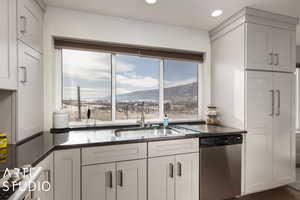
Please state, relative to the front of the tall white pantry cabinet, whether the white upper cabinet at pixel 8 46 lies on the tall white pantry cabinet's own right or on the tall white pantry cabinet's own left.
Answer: on the tall white pantry cabinet's own right

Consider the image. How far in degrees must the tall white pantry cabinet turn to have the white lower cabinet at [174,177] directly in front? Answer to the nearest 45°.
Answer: approximately 90° to its right

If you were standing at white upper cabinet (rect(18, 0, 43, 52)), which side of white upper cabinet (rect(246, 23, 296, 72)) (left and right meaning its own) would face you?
right

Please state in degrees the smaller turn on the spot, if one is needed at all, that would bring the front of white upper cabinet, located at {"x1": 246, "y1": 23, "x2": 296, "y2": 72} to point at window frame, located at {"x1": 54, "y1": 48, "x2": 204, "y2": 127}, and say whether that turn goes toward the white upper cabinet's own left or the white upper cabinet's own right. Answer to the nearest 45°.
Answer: approximately 90° to the white upper cabinet's own right

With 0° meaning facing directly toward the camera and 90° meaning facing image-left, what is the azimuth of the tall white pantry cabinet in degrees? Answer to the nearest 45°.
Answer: approximately 315°

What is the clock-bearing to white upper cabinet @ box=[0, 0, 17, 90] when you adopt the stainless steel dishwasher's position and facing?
The white upper cabinet is roughly at 3 o'clock from the stainless steel dishwasher.

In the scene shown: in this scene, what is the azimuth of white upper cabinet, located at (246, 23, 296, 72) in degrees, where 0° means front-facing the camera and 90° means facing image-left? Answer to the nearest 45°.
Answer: approximately 315°

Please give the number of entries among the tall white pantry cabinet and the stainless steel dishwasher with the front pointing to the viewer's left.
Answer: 0

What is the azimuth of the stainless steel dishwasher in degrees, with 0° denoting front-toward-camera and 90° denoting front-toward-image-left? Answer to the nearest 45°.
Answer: approximately 315°

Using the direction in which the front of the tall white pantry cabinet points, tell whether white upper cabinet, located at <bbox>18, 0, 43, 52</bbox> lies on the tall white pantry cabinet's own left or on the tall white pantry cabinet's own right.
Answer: on the tall white pantry cabinet's own right

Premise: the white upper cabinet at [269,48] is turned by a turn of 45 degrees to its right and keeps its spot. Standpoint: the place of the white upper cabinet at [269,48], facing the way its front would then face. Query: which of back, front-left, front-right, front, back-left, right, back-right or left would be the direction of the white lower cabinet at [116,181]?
front-right
